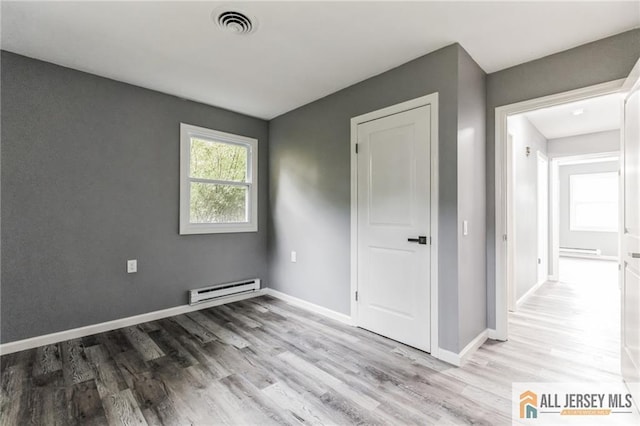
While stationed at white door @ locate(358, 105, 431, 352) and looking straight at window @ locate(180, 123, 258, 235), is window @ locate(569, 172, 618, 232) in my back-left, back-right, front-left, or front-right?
back-right

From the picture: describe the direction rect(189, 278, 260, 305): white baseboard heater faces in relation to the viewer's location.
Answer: facing the viewer and to the right of the viewer

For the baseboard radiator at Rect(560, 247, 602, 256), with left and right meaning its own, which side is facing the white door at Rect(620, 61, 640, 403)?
front

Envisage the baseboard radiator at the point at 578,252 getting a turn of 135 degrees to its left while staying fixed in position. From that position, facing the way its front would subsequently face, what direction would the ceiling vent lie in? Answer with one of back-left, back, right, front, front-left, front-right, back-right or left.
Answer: back-right

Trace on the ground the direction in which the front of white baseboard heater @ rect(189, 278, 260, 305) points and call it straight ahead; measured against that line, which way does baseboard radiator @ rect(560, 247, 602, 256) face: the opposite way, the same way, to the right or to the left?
to the right

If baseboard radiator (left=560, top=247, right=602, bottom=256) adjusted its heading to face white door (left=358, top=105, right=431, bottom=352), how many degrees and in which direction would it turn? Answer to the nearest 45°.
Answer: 0° — it already faces it

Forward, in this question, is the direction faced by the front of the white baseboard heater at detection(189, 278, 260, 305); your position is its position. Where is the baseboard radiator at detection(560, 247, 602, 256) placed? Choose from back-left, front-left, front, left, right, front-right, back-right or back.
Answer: front-left

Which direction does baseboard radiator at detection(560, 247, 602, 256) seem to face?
toward the camera

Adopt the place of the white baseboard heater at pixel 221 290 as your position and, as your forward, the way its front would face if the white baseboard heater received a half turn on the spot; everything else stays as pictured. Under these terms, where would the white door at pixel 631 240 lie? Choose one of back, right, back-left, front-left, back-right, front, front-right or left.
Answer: back

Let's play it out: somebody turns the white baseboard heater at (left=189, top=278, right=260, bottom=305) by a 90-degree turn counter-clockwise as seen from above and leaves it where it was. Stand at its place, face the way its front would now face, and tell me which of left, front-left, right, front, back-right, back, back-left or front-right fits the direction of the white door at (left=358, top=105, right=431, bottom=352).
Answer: right

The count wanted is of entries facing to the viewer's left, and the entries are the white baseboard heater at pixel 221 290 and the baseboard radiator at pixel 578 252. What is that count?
0
